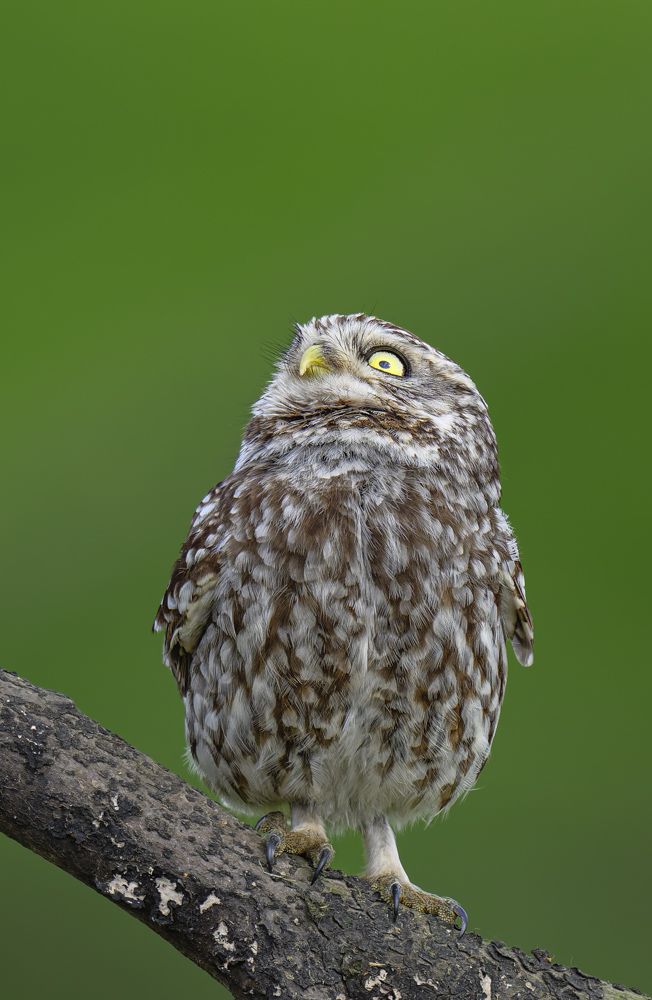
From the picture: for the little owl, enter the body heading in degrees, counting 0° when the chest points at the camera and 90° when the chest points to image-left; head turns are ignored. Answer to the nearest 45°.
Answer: approximately 0°
